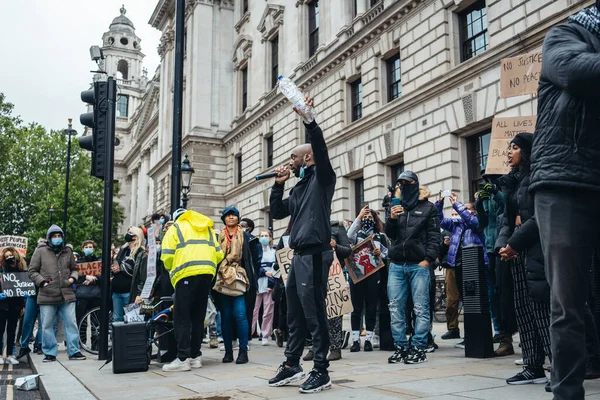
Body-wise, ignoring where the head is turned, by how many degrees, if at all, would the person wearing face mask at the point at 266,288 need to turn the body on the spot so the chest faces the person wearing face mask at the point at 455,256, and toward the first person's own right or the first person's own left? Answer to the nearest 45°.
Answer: approximately 45° to the first person's own left

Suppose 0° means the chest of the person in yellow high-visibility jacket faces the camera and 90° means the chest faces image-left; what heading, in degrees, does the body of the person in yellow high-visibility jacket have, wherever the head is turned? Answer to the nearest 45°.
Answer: approximately 135°

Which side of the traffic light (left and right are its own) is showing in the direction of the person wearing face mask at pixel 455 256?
back

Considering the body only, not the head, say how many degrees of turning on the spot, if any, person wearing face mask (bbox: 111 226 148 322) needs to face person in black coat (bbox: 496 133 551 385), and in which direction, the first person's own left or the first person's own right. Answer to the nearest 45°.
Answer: approximately 90° to the first person's own left

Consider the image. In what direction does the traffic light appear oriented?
to the viewer's left

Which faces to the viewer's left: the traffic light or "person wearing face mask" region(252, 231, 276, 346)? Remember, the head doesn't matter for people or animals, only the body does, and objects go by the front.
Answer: the traffic light

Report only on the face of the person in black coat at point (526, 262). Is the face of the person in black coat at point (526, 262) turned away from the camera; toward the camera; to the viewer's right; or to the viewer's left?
to the viewer's left

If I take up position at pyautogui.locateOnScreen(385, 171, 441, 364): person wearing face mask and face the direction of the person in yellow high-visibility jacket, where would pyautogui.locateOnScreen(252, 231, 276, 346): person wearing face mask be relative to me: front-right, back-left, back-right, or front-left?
front-right

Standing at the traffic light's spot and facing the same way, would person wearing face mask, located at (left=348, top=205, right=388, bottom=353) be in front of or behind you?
behind

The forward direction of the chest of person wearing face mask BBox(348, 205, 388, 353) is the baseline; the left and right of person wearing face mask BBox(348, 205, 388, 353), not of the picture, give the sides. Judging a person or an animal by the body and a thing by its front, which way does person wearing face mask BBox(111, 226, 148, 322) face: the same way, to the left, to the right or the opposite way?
the same way

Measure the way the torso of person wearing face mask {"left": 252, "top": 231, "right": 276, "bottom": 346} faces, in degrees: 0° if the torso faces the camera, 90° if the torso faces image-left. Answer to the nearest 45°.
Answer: approximately 0°

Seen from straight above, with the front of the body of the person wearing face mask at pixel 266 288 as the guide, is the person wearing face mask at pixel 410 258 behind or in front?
in front

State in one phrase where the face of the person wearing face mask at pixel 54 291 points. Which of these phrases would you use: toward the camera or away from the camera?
toward the camera

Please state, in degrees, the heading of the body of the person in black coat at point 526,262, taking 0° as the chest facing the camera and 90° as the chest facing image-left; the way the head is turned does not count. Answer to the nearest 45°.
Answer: approximately 90°

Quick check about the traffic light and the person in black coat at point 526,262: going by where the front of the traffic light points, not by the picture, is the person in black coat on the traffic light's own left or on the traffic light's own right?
on the traffic light's own left

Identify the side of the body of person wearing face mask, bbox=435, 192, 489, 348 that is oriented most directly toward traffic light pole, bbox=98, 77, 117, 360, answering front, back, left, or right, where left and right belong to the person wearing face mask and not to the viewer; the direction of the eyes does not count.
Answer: front
